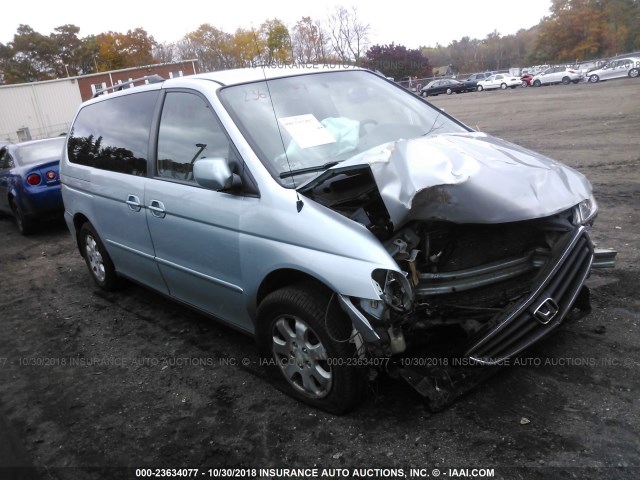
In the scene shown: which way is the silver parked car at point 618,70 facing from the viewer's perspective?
to the viewer's left

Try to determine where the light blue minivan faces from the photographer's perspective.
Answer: facing the viewer and to the right of the viewer

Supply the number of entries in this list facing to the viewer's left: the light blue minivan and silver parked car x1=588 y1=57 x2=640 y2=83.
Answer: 1

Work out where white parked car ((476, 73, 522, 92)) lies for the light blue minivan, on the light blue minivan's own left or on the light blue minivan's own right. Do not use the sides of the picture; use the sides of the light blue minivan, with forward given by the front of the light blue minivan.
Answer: on the light blue minivan's own left

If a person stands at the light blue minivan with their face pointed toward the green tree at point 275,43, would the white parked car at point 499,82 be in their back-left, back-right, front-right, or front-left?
front-right

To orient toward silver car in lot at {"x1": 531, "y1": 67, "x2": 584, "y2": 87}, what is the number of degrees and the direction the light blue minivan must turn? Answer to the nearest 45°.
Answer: approximately 90° to its left

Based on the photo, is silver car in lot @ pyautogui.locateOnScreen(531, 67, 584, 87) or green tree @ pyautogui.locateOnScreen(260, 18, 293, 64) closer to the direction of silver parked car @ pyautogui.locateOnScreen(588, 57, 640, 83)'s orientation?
the silver car in lot

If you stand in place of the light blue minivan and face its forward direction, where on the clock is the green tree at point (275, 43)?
The green tree is roughly at 7 o'clock from the light blue minivan.

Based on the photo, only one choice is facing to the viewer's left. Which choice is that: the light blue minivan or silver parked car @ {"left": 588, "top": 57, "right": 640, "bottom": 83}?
the silver parked car

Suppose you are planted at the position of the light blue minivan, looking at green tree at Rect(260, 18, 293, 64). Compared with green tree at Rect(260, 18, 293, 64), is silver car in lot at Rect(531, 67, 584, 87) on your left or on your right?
right

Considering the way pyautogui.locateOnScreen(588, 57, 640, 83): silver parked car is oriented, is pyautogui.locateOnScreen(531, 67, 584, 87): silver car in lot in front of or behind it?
in front

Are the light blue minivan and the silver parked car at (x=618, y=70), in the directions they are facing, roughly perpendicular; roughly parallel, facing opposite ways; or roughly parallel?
roughly parallel, facing opposite ways

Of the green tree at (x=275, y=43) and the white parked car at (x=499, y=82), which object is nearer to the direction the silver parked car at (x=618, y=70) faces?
the white parked car
